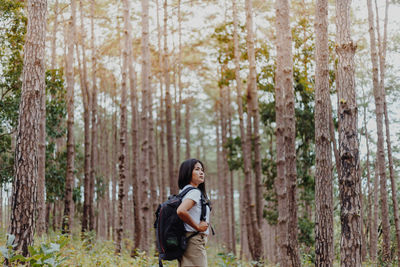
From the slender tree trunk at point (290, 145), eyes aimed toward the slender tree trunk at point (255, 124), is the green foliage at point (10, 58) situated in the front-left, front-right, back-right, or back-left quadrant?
front-left

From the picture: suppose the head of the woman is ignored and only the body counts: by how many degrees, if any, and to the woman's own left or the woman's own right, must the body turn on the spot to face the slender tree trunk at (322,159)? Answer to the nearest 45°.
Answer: approximately 45° to the woman's own left

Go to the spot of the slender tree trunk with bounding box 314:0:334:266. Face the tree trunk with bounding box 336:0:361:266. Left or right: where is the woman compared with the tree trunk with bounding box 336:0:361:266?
right

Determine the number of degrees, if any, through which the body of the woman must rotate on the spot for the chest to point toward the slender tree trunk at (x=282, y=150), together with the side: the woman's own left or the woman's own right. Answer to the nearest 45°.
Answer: approximately 90° to the woman's own left

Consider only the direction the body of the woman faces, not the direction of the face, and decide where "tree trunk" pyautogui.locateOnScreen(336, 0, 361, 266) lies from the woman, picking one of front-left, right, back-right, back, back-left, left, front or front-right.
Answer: front-left

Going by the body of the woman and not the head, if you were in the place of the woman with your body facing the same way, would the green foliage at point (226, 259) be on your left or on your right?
on your left

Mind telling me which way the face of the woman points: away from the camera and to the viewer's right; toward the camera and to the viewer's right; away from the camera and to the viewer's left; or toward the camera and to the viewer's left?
toward the camera and to the viewer's right

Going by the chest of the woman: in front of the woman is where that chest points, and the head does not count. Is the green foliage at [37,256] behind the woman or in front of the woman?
behind

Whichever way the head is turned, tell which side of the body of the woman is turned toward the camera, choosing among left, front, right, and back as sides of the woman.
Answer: right
